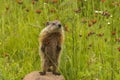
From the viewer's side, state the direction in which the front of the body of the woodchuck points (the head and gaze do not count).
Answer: toward the camera
